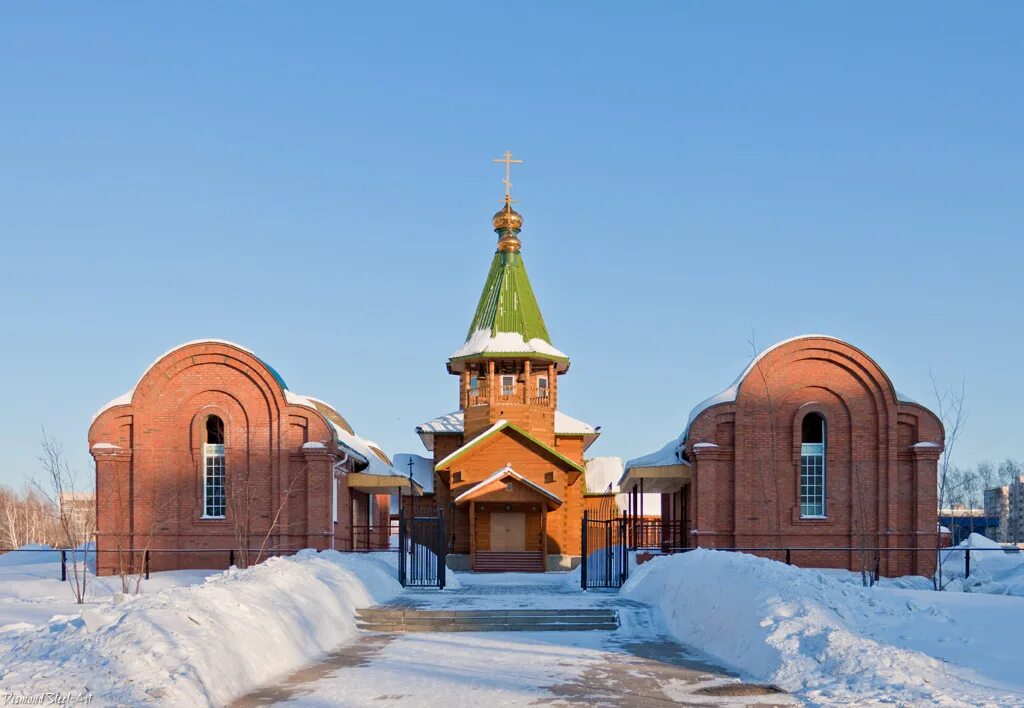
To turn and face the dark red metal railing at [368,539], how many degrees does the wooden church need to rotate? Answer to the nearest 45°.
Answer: approximately 90° to its right

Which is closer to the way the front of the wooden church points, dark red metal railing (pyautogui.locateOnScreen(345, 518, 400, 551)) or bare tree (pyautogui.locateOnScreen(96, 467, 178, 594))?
the bare tree

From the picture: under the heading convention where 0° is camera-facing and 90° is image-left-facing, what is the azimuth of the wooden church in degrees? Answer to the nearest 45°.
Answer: approximately 0°

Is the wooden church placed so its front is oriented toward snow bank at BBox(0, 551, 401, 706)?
yes

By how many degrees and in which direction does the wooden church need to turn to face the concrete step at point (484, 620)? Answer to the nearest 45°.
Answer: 0° — it already faces it
